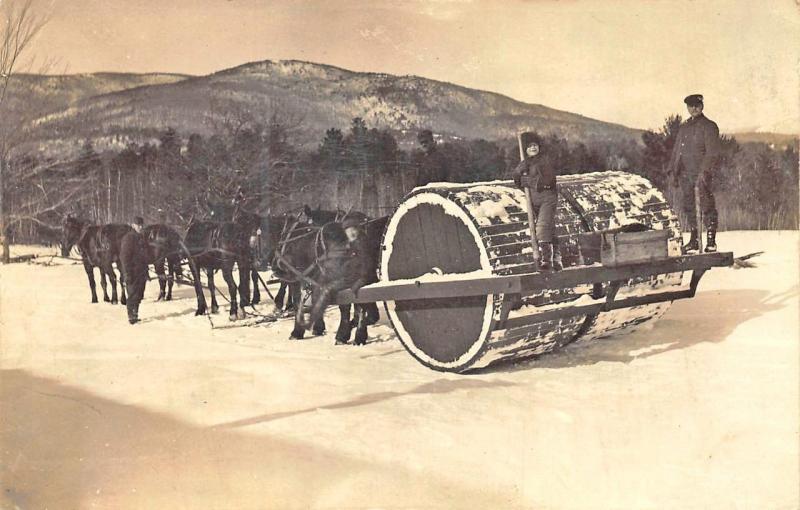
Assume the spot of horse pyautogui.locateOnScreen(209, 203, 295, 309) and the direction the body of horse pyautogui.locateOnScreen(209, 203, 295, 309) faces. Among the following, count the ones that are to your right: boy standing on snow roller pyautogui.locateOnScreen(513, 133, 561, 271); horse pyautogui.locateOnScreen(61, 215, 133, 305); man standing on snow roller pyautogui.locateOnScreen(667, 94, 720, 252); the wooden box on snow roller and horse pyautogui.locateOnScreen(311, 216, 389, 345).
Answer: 0

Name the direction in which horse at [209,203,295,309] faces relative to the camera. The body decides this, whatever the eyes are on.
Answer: to the viewer's left

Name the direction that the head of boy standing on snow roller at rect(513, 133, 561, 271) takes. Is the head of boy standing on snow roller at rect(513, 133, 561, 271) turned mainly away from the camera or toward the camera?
toward the camera

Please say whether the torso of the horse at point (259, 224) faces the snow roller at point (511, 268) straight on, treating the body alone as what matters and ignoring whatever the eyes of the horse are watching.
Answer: no

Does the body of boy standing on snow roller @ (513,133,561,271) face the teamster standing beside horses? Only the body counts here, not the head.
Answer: no

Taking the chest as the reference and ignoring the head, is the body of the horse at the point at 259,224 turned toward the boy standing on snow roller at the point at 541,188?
no

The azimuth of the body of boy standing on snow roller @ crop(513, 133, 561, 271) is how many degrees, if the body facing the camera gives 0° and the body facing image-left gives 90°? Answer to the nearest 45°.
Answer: approximately 45°

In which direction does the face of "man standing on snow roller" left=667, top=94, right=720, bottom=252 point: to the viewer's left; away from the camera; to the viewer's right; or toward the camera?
toward the camera

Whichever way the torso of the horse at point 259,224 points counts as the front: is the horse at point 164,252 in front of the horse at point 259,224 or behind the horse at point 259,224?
in front
